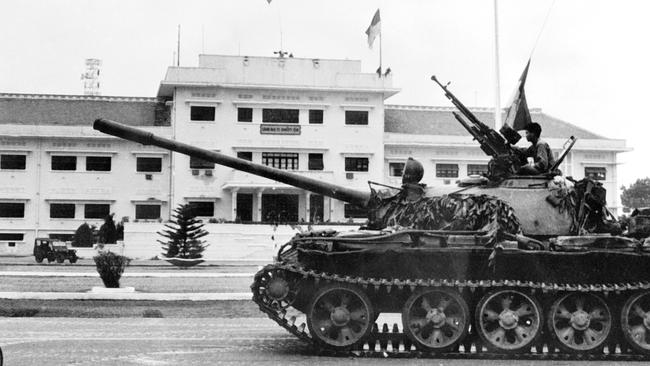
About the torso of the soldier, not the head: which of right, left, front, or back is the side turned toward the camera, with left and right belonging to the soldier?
left

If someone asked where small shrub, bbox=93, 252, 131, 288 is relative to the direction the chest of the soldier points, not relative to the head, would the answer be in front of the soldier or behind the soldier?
in front

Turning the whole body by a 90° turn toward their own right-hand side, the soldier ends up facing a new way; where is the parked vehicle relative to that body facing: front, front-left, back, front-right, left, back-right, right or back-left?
front-left

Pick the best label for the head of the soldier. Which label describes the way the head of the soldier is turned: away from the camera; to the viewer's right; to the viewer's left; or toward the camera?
to the viewer's left
